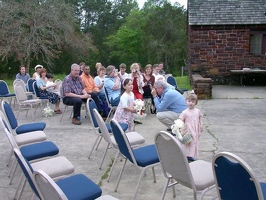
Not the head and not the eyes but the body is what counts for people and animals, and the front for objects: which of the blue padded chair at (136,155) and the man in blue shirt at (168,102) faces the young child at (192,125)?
the blue padded chair

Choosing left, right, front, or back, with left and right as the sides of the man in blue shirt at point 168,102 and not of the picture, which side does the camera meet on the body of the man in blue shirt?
left

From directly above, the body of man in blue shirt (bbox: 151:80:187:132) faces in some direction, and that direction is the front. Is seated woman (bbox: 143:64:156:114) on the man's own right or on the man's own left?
on the man's own right

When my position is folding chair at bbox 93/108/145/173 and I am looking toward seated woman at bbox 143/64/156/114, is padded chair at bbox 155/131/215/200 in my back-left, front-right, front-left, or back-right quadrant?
back-right

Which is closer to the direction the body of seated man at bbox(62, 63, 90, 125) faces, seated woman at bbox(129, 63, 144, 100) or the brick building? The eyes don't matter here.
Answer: the seated woman

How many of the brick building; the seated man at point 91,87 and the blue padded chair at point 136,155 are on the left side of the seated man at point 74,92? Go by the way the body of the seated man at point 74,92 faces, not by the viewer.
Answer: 2

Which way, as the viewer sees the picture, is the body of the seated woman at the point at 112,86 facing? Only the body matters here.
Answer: to the viewer's right

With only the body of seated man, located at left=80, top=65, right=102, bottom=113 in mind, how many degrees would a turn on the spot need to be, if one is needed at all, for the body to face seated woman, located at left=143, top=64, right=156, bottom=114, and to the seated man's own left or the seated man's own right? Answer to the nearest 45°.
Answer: approximately 45° to the seated man's own left

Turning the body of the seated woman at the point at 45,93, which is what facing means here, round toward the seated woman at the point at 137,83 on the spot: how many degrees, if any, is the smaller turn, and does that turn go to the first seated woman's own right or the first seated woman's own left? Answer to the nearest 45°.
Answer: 0° — they already face them
